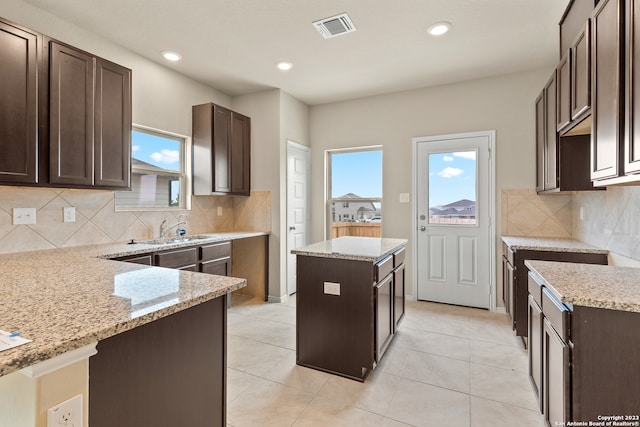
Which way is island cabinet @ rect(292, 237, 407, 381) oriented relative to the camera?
to the viewer's right

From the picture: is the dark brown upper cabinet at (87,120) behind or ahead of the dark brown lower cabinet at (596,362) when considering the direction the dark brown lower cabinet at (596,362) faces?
ahead

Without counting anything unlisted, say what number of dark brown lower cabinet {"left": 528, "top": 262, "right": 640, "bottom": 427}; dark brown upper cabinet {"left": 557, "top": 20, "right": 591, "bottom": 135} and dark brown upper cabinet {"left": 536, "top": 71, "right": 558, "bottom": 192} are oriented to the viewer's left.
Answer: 3

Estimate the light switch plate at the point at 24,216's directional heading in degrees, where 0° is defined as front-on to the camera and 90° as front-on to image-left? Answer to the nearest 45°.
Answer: approximately 315°

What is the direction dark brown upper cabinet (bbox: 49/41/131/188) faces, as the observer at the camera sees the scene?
facing the viewer and to the right of the viewer

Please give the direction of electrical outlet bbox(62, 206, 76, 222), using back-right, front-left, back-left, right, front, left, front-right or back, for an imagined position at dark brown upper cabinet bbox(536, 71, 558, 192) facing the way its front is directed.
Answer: front-left

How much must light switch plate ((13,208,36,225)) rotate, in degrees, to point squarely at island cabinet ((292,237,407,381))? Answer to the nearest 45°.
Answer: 0° — it already faces it

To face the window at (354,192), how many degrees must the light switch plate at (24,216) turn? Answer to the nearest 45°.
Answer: approximately 45° to its left

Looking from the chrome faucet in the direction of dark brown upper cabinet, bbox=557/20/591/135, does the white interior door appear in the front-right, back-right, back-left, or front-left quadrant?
front-left

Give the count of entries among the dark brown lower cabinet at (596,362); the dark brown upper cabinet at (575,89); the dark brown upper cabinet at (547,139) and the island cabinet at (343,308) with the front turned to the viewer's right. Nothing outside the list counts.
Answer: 1

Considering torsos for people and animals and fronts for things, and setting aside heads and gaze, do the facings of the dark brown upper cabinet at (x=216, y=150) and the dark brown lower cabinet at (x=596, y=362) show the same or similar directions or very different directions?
very different directions

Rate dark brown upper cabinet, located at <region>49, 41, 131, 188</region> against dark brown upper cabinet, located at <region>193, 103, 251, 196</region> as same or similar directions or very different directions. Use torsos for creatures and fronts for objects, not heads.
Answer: same or similar directions

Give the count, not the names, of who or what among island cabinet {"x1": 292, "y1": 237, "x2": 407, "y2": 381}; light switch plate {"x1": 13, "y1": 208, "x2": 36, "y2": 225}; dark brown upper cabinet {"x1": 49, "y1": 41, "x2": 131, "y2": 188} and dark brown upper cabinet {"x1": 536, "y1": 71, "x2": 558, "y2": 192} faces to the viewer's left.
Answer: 1

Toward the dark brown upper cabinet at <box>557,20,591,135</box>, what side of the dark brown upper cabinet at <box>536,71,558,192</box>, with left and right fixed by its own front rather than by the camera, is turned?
left

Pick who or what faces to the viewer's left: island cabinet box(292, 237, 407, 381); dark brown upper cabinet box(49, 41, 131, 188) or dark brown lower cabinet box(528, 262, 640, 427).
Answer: the dark brown lower cabinet

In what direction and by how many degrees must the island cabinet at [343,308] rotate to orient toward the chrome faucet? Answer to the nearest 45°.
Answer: approximately 135° to its left

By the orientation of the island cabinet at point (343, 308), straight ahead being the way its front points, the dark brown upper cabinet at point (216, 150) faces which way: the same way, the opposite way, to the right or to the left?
the same way
